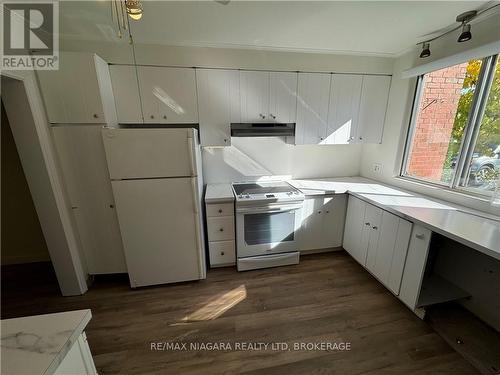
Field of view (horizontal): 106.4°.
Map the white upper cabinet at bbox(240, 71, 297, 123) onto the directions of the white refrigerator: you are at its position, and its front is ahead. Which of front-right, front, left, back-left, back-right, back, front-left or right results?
left

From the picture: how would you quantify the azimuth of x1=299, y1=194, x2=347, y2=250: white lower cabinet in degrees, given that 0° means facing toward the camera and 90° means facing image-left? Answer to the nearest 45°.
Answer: approximately 0°

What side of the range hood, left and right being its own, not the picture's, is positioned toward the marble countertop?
front

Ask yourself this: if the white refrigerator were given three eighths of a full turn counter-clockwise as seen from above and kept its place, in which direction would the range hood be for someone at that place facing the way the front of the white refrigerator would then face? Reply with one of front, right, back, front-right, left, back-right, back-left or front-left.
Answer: front-right

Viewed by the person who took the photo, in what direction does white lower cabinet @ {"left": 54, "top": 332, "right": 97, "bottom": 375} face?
facing to the right of the viewer

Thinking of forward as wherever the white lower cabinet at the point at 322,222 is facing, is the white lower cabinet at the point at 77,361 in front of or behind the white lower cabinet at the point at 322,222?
in front

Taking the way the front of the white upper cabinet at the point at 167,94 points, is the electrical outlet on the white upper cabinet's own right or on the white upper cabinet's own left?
on the white upper cabinet's own left

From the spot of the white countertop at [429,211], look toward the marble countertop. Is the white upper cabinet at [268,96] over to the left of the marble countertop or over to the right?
right

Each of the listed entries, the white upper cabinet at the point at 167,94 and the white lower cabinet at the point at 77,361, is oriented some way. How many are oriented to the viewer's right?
1
